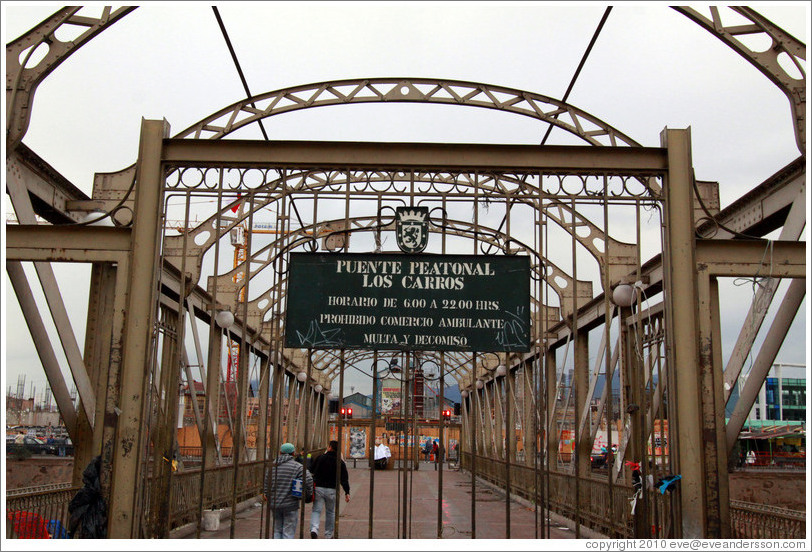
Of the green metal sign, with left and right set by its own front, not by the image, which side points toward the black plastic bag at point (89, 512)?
right

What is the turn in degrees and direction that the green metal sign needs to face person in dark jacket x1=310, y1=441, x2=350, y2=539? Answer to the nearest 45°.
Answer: approximately 180°

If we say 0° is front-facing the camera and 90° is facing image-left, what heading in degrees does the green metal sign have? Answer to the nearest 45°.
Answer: approximately 0°

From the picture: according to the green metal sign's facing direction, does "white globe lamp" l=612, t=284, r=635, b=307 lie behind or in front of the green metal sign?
behind

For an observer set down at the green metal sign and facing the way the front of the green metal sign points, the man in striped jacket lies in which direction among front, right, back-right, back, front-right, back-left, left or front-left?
back-right
